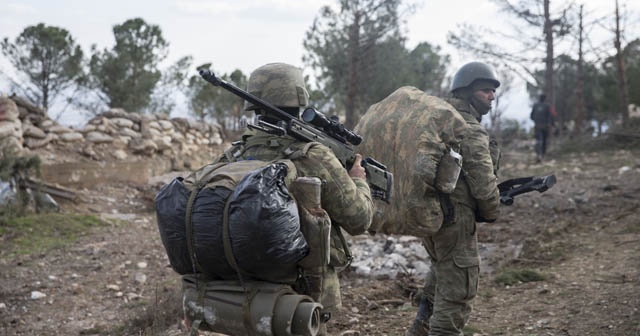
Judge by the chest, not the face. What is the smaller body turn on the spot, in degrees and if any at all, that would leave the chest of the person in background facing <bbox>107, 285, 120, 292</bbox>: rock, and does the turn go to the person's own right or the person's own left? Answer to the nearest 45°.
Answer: approximately 180°

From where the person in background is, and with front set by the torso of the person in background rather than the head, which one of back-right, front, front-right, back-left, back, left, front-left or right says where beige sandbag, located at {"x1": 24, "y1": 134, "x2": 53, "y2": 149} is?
back-left

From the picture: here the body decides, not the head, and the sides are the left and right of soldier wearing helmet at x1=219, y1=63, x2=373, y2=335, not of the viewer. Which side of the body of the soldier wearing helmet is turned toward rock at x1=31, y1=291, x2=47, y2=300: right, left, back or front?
left

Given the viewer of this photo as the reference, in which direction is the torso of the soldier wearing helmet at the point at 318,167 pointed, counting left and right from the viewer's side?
facing away from the viewer and to the right of the viewer

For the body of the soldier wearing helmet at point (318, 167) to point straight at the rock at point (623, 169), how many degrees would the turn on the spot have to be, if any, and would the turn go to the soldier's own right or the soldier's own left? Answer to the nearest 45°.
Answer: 0° — they already face it

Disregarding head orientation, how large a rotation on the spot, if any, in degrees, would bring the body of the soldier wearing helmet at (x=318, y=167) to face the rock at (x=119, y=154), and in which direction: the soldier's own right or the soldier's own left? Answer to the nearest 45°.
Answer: approximately 45° to the soldier's own left

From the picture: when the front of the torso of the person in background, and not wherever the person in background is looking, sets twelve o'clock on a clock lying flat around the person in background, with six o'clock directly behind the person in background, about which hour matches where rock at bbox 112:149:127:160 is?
The rock is roughly at 8 o'clock from the person in background.

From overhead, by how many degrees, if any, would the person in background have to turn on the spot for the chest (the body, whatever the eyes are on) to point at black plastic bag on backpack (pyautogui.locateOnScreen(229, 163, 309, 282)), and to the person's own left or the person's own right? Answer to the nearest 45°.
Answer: approximately 180°

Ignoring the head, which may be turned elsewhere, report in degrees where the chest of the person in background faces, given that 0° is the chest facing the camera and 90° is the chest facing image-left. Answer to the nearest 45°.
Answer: approximately 180°
